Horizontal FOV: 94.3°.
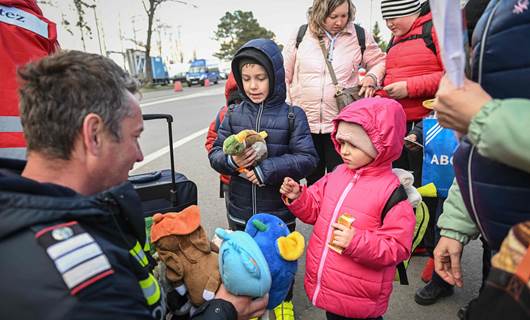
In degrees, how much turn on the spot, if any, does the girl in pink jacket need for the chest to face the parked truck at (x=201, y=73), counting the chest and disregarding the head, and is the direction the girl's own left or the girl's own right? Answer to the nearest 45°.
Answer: approximately 90° to the girl's own right

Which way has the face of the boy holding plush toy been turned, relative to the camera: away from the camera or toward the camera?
toward the camera

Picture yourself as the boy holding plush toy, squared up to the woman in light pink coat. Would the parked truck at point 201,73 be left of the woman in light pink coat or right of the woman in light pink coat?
left

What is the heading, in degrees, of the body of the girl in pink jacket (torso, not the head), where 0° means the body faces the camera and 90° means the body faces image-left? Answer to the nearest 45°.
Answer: approximately 45°

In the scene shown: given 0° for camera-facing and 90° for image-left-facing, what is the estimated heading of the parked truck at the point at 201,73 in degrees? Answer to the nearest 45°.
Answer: approximately 45°

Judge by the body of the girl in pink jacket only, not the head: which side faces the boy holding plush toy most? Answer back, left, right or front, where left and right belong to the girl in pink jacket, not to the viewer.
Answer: right

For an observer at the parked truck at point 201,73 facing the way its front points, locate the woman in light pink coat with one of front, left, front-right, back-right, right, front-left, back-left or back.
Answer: front-left

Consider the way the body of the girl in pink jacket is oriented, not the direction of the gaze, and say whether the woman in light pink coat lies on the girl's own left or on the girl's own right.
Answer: on the girl's own right

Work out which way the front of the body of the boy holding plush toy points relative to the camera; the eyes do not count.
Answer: toward the camera

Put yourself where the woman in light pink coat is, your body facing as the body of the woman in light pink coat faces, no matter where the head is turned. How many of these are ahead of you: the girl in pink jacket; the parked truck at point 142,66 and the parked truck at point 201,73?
1

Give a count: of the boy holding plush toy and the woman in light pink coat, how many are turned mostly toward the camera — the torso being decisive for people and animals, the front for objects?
2

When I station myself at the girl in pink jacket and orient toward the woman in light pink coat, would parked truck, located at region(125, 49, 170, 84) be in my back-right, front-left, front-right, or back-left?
front-left
